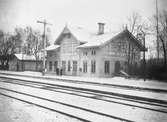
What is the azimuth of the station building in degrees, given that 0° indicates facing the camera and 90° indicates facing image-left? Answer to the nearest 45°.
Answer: approximately 45°
